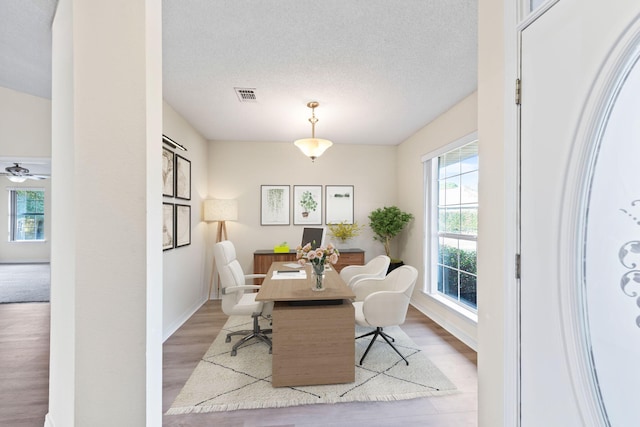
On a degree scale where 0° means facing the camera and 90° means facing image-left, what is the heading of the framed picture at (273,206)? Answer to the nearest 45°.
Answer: approximately 0°

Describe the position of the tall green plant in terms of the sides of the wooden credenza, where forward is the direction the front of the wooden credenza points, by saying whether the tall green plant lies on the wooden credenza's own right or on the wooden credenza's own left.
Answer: on the wooden credenza's own left

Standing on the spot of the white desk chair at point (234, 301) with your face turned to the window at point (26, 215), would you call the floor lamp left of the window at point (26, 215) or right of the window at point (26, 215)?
right

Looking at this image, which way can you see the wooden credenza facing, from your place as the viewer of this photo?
facing the viewer

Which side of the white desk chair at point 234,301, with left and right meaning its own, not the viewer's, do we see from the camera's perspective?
right

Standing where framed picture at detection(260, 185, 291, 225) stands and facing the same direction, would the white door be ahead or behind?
ahead

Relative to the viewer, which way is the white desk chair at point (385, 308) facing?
to the viewer's left

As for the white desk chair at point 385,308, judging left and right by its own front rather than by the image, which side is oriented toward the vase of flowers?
front

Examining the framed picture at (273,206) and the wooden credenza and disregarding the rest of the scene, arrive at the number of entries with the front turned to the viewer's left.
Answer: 0

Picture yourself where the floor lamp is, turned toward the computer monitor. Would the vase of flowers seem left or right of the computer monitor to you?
right

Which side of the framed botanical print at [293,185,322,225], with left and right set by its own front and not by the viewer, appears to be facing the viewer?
front

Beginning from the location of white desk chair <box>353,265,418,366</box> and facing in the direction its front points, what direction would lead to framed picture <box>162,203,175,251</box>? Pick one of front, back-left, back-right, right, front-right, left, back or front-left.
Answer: front

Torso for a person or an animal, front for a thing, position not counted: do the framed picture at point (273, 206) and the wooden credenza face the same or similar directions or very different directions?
same or similar directions

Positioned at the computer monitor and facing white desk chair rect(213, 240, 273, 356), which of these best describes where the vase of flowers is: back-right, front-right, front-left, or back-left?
front-left

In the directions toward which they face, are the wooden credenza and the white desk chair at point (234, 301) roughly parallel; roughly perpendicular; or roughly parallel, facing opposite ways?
roughly perpendicular

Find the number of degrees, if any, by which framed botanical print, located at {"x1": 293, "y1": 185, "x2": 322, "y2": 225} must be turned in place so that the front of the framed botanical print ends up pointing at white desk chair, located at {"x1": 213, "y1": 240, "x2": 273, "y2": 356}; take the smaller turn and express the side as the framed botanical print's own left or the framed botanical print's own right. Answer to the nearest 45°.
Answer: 0° — it already faces it
